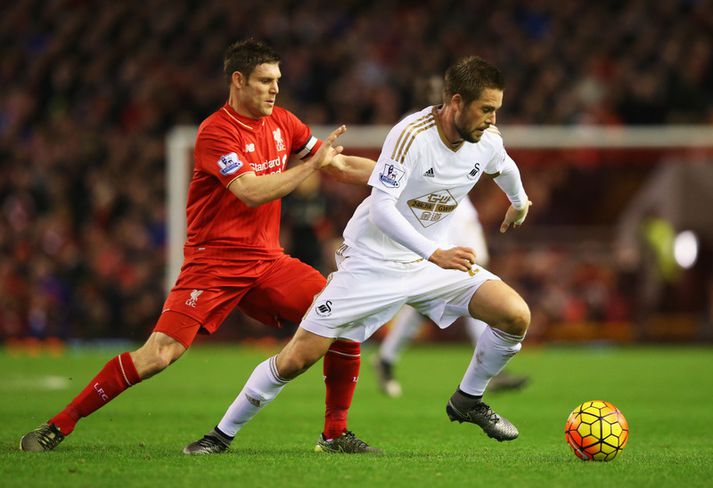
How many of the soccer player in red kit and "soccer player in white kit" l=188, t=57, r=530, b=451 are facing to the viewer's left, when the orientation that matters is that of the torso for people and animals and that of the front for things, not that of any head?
0

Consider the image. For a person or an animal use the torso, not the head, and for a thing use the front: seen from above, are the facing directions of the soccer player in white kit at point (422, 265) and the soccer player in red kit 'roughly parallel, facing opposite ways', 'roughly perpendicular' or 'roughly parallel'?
roughly parallel

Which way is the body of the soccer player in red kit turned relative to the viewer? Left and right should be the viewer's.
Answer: facing the viewer and to the right of the viewer

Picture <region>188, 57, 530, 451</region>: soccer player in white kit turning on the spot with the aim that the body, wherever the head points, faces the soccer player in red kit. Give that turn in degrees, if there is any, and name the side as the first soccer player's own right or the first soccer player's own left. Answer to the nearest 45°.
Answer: approximately 135° to the first soccer player's own right

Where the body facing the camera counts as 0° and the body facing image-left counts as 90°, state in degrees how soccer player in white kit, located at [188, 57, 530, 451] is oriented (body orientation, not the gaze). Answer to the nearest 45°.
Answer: approximately 315°

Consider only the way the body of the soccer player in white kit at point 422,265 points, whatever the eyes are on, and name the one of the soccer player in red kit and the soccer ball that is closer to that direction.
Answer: the soccer ball

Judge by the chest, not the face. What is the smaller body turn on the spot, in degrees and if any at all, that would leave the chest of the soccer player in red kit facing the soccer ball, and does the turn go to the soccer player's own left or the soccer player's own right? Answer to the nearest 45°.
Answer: approximately 45° to the soccer player's own left

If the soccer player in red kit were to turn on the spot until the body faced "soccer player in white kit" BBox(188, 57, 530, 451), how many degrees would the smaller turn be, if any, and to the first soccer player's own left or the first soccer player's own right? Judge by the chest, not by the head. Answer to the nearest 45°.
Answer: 0° — they already face them
